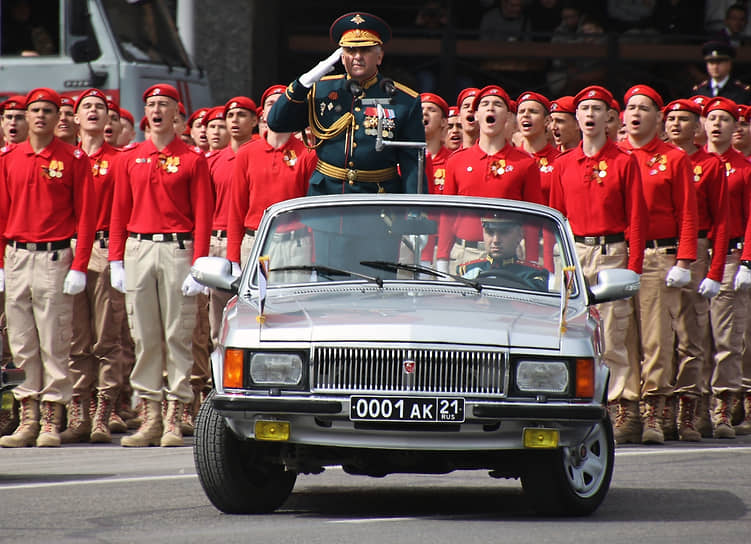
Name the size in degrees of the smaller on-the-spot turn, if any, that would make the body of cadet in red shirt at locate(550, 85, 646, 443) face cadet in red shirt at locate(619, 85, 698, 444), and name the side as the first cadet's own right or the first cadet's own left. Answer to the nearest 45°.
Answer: approximately 135° to the first cadet's own left

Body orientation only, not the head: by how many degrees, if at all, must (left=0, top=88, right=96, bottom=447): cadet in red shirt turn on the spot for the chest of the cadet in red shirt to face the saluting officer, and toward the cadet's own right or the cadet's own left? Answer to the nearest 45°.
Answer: approximately 45° to the cadet's own left

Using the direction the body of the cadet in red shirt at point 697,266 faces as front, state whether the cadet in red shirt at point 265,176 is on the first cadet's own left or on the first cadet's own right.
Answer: on the first cadet's own right

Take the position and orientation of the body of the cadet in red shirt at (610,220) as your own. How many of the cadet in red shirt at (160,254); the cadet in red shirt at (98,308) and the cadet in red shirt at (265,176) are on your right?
3

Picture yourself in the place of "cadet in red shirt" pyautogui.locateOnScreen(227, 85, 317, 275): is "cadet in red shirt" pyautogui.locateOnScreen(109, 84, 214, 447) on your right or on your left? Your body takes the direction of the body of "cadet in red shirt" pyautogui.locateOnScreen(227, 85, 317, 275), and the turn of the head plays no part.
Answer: on your right

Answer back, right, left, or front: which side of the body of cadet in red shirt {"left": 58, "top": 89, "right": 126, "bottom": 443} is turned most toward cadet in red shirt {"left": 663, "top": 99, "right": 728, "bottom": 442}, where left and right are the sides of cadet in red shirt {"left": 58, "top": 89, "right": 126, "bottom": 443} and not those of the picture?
left

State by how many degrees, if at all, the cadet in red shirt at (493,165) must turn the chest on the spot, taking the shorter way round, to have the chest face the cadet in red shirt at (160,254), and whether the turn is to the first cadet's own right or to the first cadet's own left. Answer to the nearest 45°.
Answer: approximately 90° to the first cadet's own right

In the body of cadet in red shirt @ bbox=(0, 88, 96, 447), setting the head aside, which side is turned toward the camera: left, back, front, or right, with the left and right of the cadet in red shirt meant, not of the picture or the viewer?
front

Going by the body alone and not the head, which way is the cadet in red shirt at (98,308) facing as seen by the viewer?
toward the camera

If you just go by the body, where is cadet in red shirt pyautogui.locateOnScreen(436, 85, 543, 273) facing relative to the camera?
toward the camera
